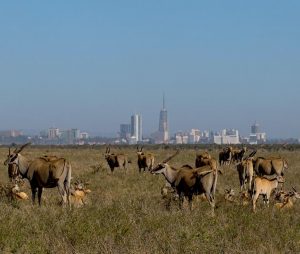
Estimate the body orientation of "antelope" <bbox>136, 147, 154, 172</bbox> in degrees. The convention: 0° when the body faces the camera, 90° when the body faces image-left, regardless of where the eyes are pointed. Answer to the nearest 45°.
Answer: approximately 45°

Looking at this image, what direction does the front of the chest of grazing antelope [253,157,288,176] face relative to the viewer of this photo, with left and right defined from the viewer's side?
facing to the left of the viewer

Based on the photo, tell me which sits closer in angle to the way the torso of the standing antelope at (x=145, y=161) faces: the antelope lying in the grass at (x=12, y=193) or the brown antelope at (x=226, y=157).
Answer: the antelope lying in the grass
